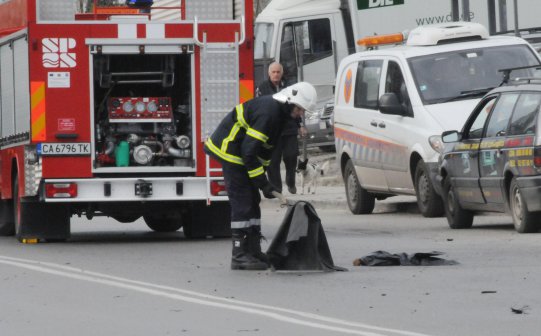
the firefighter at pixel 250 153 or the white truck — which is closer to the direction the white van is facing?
the firefighter

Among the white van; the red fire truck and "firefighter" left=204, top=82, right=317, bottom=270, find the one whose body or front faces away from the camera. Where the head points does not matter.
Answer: the red fire truck

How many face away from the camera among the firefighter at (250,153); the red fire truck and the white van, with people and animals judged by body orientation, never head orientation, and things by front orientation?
1

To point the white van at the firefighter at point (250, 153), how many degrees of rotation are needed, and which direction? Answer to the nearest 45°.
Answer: approximately 45° to its right

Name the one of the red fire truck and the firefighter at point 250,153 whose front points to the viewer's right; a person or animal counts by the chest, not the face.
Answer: the firefighter

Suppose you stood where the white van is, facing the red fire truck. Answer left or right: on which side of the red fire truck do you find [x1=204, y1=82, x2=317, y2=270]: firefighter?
left

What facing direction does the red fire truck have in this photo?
away from the camera

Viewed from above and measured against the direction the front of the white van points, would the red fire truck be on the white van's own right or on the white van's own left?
on the white van's own right

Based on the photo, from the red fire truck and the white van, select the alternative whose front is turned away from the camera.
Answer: the red fire truck

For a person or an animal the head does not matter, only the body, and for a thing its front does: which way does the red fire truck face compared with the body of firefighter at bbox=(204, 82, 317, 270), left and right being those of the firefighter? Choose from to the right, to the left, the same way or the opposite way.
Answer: to the left

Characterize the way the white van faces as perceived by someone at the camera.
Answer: facing the viewer and to the right of the viewer

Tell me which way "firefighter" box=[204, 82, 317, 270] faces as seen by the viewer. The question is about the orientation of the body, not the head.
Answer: to the viewer's right
